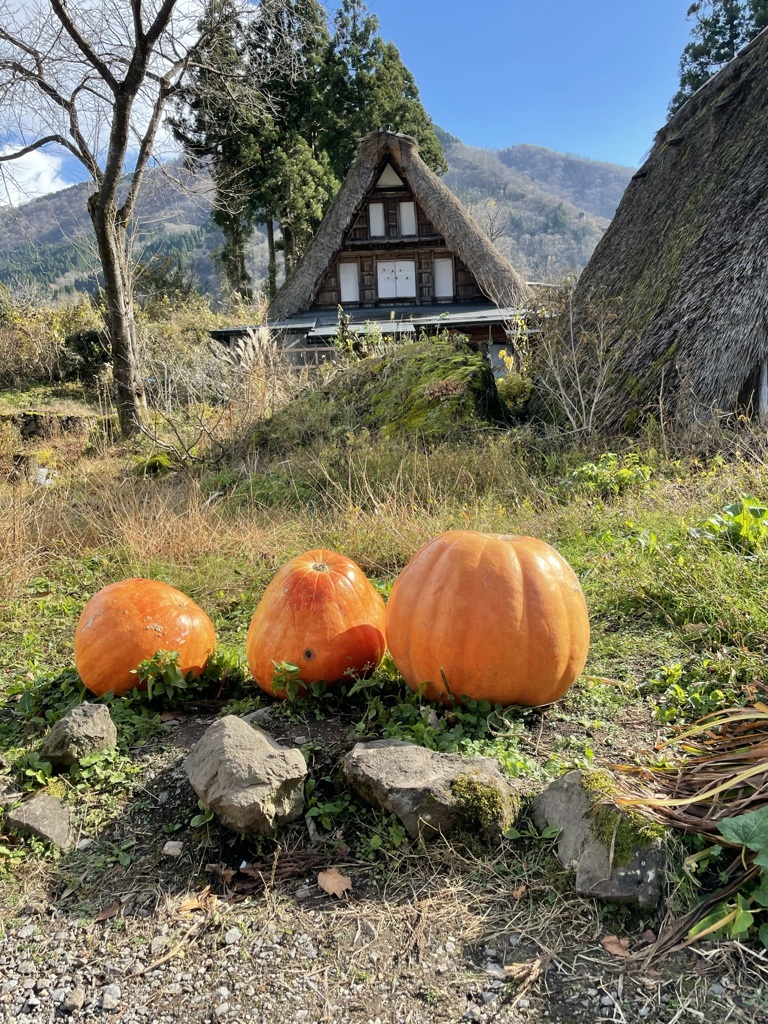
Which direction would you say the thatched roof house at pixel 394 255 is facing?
toward the camera

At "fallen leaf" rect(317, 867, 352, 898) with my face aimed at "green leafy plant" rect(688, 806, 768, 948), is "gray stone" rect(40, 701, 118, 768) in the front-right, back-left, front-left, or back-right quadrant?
back-left

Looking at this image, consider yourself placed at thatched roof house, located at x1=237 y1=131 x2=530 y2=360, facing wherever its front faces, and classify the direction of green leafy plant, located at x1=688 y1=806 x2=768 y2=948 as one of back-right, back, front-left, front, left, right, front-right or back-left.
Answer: front

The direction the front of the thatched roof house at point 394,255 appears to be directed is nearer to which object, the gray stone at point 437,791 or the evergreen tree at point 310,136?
the gray stone

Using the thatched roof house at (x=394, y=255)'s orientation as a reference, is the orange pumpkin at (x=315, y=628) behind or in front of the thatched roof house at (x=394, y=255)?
in front

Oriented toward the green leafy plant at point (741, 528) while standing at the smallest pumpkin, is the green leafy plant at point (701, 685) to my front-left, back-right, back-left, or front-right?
front-right

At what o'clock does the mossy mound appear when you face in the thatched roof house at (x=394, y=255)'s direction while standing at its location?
The mossy mound is roughly at 12 o'clock from the thatched roof house.

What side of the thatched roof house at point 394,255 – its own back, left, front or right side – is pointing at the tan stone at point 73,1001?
front

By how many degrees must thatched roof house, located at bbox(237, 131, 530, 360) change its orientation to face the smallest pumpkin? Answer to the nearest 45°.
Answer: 0° — it already faces it

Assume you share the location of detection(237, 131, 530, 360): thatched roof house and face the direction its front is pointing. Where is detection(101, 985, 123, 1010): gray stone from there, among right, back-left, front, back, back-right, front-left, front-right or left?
front

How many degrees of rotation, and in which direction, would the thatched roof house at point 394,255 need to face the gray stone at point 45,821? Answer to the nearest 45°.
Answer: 0° — it already faces it

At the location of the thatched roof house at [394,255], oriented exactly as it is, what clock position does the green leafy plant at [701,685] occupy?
The green leafy plant is roughly at 12 o'clock from the thatched roof house.

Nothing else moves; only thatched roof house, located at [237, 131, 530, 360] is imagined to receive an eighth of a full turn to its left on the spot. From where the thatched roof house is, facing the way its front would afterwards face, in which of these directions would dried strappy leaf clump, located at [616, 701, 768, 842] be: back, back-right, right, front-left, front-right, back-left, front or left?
front-right

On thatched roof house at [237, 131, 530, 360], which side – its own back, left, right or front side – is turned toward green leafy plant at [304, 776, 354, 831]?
front

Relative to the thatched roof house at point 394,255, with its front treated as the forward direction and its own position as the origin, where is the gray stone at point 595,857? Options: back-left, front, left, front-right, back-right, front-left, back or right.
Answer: front

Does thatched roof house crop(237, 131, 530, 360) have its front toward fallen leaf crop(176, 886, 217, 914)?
yes

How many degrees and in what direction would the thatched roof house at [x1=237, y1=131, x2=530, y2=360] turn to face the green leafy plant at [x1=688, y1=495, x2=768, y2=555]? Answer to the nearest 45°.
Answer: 0° — it already faces it
